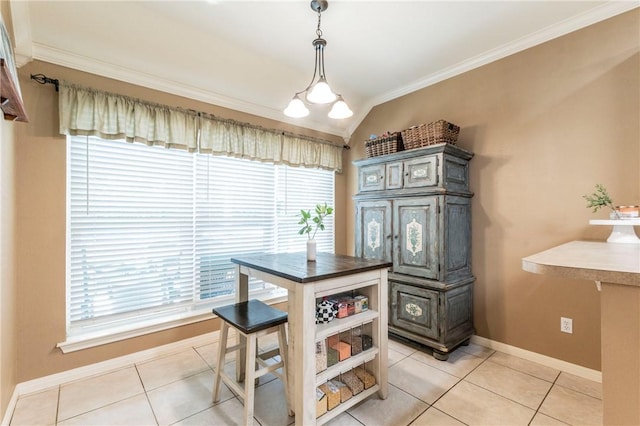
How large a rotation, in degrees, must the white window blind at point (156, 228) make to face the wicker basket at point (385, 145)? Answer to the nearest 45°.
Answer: approximately 45° to its left

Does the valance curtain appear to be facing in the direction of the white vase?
yes

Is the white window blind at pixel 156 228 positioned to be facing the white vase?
yes
